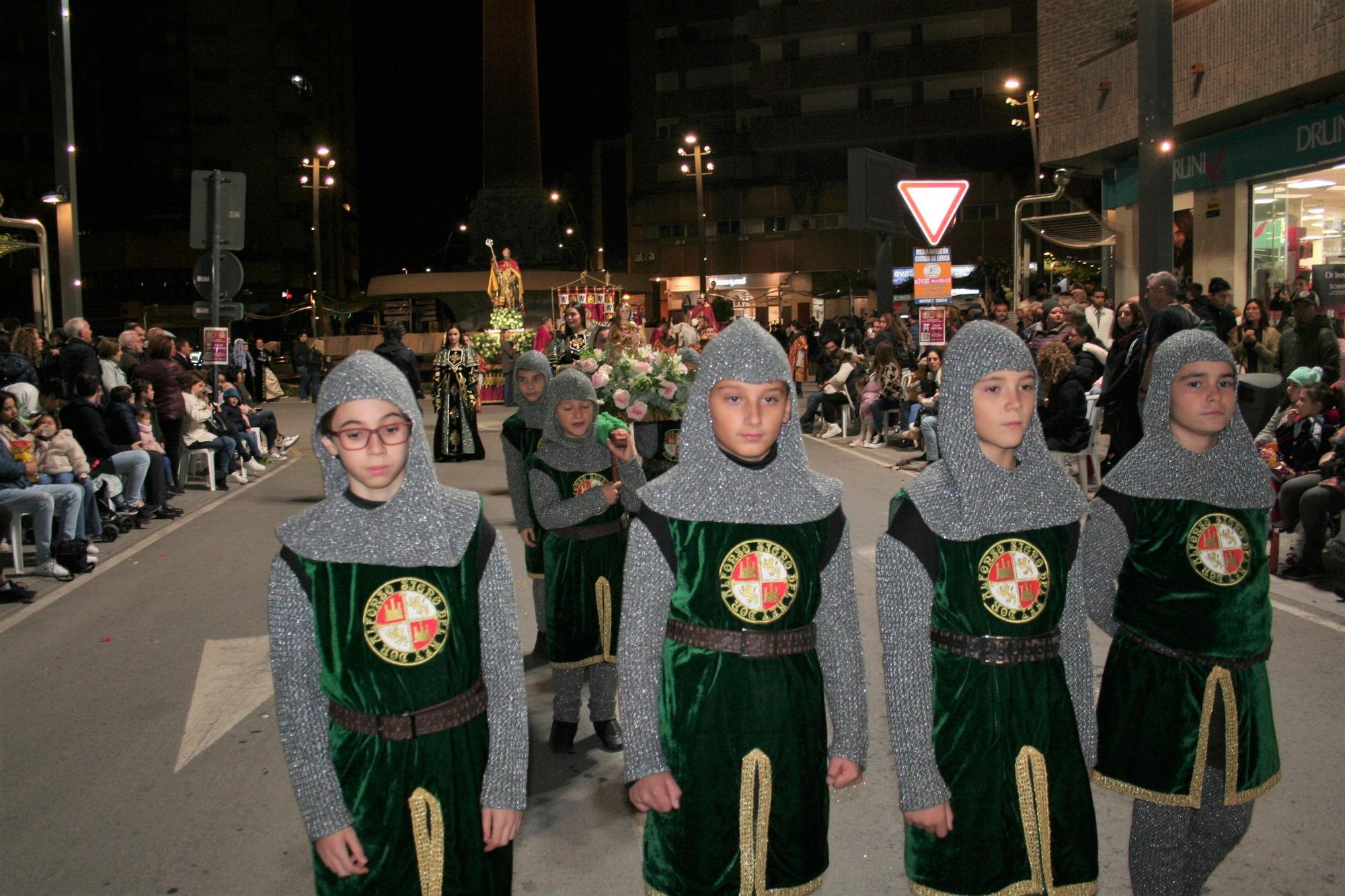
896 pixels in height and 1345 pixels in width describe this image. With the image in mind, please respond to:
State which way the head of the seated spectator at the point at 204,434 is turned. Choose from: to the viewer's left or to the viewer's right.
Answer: to the viewer's right

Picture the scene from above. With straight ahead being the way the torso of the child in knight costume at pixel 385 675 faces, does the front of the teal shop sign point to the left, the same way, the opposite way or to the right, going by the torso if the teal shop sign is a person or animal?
to the right

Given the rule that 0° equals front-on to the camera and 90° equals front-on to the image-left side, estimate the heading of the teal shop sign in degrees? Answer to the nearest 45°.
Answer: approximately 45°

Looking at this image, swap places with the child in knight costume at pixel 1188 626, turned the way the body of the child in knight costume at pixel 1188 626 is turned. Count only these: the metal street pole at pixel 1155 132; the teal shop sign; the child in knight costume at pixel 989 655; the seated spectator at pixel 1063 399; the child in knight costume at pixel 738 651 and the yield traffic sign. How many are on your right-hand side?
2

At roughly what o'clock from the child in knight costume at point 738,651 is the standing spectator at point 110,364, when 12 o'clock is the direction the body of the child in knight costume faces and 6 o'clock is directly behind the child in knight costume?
The standing spectator is roughly at 5 o'clock from the child in knight costume.

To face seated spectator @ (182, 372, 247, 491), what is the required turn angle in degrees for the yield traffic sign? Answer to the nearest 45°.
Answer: approximately 90° to its right

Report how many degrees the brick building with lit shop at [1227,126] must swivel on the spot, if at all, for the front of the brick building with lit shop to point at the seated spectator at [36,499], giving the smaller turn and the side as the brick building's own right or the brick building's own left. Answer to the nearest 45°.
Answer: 0° — it already faces them

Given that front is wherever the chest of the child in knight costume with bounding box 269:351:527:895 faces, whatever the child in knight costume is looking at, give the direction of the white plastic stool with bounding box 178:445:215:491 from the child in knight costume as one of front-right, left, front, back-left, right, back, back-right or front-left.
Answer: back

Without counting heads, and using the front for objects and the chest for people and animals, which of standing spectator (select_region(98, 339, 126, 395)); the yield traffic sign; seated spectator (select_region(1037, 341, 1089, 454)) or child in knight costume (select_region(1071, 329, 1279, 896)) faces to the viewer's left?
seated spectator (select_region(1037, 341, 1089, 454))

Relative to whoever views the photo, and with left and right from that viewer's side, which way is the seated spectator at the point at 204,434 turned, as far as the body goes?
facing to the right of the viewer

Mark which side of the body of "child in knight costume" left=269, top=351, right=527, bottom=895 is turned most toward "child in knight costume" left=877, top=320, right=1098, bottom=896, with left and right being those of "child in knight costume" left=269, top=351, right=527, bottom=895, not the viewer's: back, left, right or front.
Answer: left

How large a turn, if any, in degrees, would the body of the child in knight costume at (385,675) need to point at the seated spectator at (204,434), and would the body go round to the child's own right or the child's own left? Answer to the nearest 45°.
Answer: approximately 180°

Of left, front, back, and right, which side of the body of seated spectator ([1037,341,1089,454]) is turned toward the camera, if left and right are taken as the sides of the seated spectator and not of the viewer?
left

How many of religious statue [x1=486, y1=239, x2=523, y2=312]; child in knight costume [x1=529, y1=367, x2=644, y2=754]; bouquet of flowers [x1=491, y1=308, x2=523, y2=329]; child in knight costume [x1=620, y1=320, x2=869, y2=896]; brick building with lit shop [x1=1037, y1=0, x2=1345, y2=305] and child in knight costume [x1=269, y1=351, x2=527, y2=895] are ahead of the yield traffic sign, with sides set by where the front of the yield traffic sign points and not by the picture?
3

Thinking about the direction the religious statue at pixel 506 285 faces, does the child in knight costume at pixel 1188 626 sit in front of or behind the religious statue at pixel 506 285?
in front
